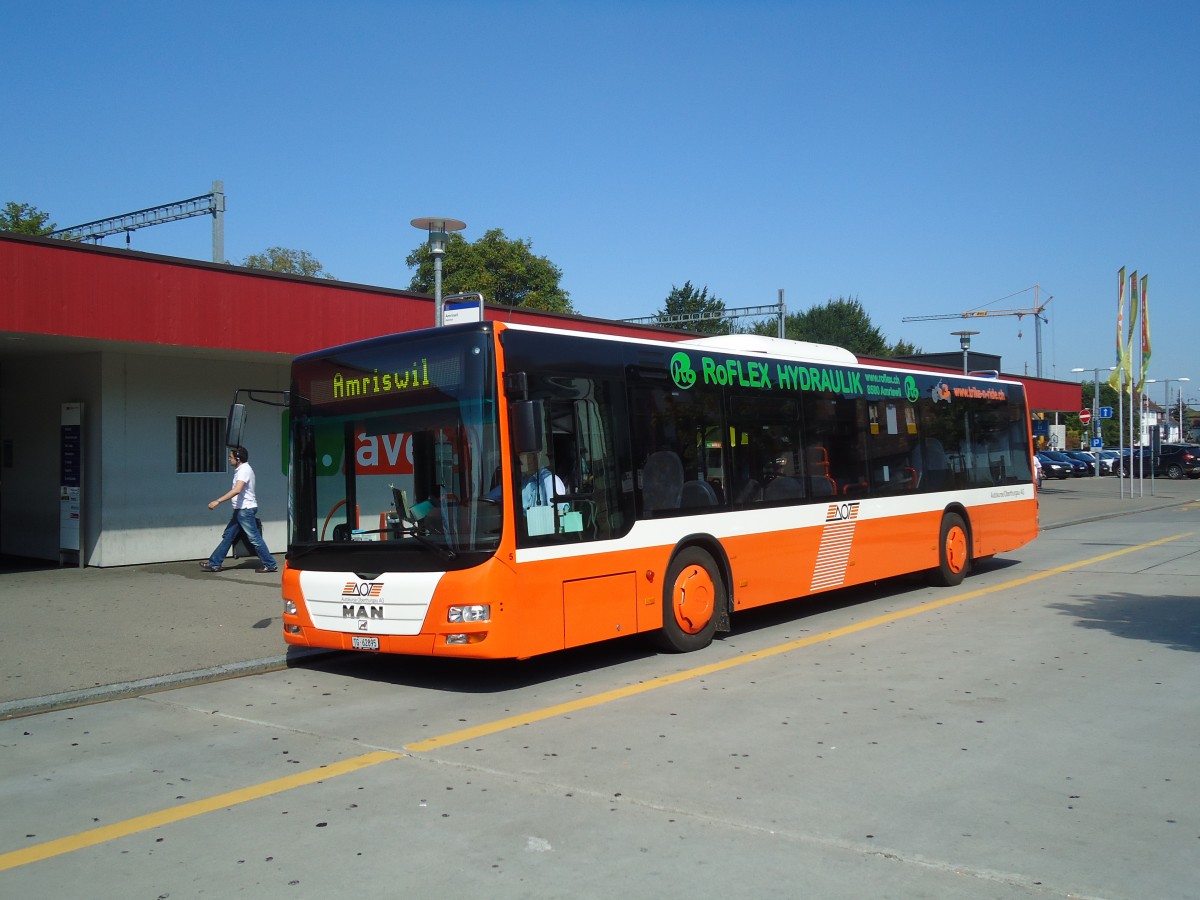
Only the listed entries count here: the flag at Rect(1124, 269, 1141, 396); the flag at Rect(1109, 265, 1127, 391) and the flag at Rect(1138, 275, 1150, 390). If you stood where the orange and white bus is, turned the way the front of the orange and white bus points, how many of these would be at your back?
3

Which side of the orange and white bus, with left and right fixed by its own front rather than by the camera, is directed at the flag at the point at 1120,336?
back

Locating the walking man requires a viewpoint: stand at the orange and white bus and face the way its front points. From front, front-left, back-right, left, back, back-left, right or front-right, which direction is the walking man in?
right

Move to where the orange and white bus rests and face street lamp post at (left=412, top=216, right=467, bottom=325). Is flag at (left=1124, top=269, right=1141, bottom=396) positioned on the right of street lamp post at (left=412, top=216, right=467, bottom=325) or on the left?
right

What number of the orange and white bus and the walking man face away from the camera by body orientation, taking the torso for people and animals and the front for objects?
0

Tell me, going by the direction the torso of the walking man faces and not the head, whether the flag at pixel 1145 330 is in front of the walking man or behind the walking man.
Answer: behind

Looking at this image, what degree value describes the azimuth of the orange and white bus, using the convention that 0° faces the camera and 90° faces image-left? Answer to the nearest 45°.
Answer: approximately 45°

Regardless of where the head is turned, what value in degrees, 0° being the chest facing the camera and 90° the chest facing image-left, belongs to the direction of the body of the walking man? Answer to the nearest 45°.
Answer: approximately 90°

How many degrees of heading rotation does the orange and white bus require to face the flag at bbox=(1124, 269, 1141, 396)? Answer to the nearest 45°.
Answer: approximately 180°

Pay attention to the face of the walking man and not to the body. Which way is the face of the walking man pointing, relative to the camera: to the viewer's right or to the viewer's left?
to the viewer's left
